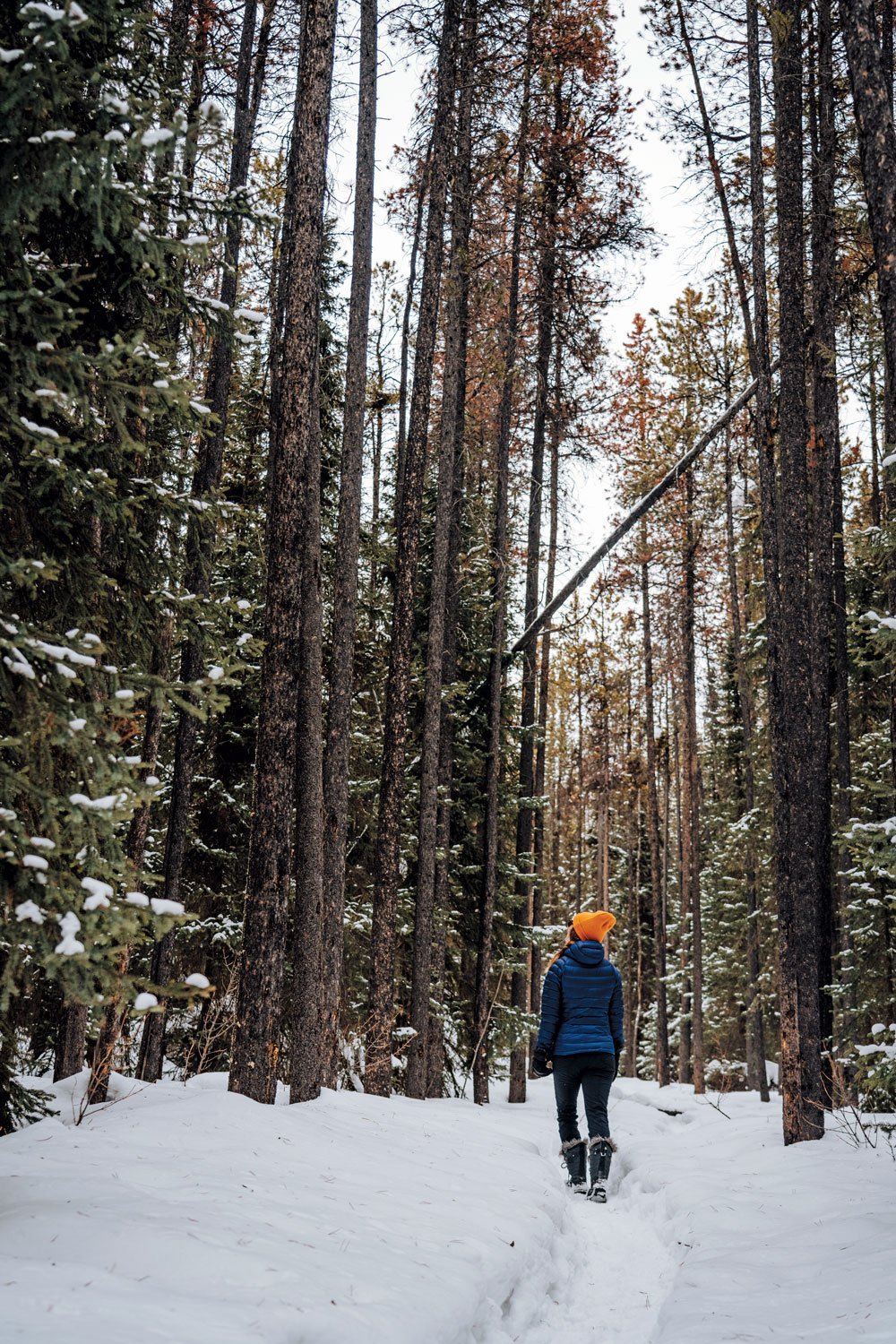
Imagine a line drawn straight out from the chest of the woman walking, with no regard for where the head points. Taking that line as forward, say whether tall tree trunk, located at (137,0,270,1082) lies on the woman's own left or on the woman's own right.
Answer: on the woman's own left

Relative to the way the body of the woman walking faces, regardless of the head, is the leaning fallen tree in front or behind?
in front

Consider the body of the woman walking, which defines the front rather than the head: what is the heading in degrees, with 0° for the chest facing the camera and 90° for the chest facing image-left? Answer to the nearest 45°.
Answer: approximately 180°

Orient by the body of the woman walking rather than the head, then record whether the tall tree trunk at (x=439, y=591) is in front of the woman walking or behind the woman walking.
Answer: in front
